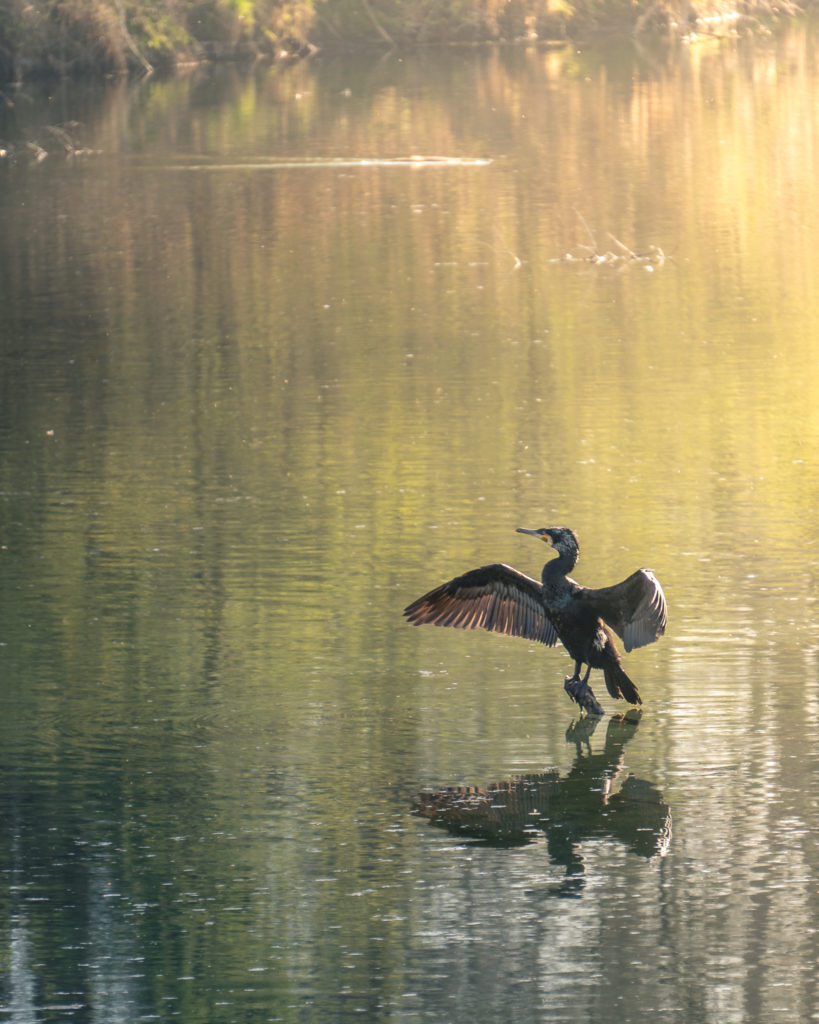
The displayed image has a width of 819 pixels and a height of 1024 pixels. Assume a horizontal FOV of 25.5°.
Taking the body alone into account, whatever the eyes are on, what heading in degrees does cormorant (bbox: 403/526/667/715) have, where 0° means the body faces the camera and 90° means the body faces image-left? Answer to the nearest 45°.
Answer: approximately 45°

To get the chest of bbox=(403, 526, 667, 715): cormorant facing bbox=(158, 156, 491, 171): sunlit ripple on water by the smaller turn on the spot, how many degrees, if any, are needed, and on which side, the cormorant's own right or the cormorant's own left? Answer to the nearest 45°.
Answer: approximately 135° to the cormorant's own right

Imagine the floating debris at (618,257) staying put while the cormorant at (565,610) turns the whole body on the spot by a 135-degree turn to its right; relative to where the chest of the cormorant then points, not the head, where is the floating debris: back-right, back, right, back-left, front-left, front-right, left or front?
front
